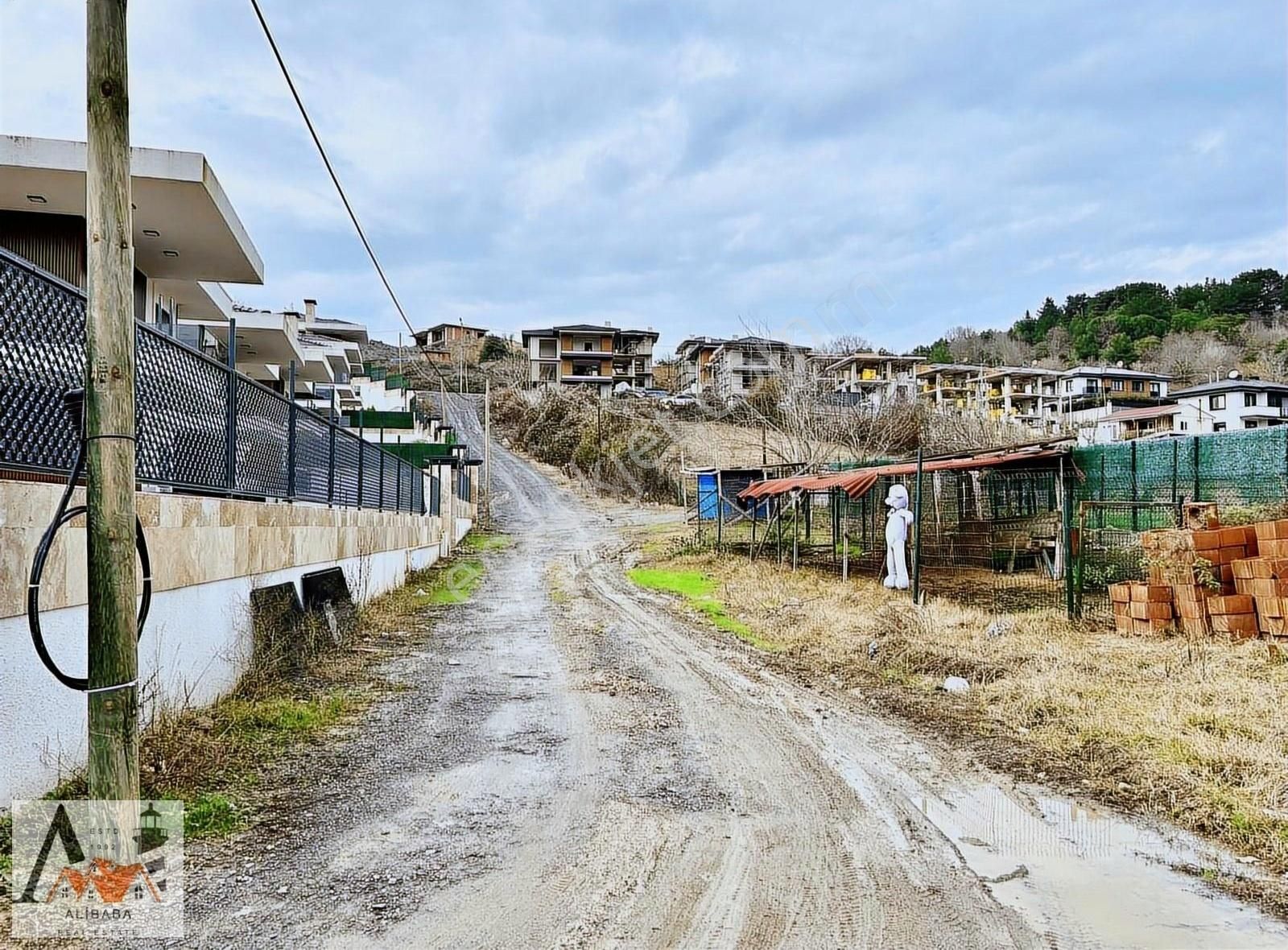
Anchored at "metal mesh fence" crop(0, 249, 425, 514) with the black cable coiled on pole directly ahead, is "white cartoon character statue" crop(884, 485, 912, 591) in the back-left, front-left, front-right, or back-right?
back-left

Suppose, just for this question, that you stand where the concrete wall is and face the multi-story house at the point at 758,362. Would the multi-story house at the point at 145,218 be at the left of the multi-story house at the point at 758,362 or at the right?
left

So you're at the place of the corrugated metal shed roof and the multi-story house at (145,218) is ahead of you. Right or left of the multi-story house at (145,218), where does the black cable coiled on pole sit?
left

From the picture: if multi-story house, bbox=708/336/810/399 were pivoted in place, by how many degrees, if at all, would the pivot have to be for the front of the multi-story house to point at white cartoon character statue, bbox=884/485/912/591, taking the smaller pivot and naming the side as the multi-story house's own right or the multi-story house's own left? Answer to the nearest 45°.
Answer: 0° — it already faces it

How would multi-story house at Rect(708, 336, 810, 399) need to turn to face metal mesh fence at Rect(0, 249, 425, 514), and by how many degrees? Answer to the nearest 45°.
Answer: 0° — it already faces it

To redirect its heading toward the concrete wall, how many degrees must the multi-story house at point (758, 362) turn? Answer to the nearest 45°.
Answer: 0° — it already faces it

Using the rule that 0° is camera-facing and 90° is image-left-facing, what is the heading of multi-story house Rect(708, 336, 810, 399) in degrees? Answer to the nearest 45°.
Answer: approximately 0°

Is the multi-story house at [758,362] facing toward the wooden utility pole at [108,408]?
yes
